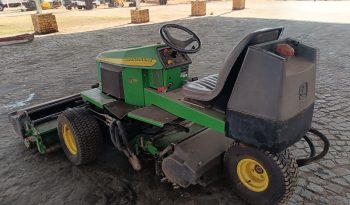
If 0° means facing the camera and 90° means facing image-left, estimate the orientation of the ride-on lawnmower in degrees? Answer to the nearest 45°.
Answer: approximately 135°

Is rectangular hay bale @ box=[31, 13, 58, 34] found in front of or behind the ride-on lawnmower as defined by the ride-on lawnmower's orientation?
in front
